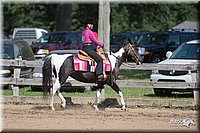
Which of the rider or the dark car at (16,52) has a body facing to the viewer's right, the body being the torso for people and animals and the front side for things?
the rider

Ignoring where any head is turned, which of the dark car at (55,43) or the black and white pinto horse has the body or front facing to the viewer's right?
the black and white pinto horse

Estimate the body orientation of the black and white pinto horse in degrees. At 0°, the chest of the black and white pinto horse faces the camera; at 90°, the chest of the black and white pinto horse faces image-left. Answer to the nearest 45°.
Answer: approximately 270°

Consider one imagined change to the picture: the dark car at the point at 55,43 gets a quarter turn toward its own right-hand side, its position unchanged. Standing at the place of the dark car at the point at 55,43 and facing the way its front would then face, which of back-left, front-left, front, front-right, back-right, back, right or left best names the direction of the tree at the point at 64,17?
front-right

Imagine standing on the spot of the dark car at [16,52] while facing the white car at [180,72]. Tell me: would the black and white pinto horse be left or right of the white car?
right

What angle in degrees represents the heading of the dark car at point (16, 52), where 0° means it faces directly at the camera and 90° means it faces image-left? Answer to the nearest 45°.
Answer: approximately 45°
